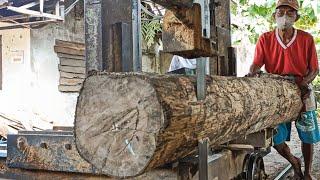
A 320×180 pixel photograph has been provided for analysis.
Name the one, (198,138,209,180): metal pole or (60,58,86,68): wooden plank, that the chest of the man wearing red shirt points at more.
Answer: the metal pole

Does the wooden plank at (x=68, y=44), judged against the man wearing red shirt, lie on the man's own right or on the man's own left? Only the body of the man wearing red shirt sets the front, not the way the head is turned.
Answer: on the man's own right

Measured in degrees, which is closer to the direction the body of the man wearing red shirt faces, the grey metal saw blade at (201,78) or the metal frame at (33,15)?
the grey metal saw blade

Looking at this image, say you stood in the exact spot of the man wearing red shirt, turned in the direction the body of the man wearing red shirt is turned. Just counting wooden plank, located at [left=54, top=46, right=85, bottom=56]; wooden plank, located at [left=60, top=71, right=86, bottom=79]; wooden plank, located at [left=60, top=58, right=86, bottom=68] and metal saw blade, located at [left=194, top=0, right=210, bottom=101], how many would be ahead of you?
1

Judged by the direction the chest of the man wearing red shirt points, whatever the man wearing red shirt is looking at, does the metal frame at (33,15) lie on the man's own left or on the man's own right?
on the man's own right

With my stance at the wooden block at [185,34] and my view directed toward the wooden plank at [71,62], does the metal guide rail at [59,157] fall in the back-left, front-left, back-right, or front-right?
front-left

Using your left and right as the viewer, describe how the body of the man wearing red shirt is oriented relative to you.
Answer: facing the viewer

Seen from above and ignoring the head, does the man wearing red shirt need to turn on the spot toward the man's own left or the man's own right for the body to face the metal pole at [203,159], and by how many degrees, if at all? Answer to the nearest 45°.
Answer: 0° — they already face it

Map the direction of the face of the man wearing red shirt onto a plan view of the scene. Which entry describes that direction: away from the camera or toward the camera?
toward the camera

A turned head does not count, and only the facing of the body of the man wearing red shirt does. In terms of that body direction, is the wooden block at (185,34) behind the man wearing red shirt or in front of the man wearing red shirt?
in front

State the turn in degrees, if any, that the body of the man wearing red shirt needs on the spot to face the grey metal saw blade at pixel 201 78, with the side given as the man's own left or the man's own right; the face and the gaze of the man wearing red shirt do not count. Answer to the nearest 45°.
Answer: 0° — they already face it

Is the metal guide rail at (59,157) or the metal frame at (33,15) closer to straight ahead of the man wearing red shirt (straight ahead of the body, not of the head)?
the metal guide rail

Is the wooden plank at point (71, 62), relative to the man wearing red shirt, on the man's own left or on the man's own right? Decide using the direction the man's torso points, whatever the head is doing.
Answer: on the man's own right
